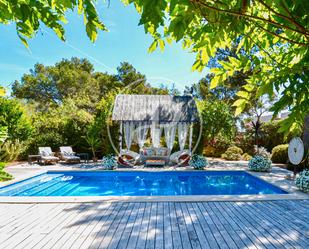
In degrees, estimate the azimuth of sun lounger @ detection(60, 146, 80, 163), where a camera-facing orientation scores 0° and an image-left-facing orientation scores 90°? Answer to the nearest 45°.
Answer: approximately 315°

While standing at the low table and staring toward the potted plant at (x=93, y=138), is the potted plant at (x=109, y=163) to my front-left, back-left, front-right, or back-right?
front-left

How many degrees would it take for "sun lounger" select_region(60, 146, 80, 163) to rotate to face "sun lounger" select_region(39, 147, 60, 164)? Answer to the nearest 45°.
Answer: approximately 135° to its right

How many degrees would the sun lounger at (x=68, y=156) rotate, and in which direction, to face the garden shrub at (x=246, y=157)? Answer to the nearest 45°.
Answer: approximately 45° to its left

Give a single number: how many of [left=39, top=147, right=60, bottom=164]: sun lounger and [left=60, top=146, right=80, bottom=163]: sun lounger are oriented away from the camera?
0

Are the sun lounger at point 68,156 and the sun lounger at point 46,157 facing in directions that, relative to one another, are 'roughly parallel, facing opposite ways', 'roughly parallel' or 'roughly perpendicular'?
roughly parallel

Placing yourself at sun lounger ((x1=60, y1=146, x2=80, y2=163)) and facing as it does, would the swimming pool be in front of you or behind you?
in front

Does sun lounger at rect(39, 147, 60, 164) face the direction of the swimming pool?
yes

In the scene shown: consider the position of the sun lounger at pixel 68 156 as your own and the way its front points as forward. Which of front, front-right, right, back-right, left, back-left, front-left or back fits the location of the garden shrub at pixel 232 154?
front-left

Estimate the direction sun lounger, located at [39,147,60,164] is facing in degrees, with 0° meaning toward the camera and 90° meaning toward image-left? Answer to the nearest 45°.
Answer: approximately 315°

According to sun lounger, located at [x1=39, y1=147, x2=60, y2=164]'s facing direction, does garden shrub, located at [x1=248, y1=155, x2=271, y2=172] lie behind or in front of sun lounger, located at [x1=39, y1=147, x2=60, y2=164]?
in front
